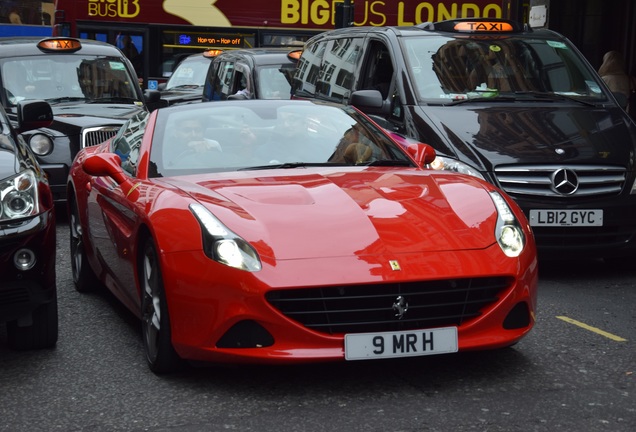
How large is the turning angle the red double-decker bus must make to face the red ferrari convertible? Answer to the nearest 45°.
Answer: approximately 90° to its left

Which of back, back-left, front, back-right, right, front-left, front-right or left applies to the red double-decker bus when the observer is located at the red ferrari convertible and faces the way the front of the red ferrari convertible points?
back-left

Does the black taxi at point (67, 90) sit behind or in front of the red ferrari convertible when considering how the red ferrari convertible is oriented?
behind

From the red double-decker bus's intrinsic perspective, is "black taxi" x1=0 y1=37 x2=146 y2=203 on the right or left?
on its left

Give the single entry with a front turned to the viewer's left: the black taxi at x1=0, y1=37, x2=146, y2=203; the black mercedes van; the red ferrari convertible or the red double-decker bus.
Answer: the red double-decker bus

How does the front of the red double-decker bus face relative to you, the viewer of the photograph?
facing to the left of the viewer

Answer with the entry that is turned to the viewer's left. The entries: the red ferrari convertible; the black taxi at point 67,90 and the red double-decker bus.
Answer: the red double-decker bus

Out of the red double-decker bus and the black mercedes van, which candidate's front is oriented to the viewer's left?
the red double-decker bus

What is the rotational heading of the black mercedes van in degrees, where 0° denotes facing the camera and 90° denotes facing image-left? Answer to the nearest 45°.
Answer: approximately 315°

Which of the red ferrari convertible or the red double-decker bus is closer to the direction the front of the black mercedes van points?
the red ferrari convertible
